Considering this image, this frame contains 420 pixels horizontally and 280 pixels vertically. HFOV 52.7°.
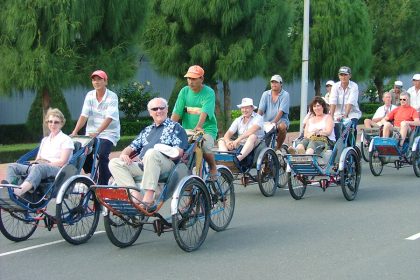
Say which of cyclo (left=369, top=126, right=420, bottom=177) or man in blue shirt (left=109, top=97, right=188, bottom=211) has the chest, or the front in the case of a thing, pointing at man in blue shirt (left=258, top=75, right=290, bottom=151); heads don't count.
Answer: the cyclo

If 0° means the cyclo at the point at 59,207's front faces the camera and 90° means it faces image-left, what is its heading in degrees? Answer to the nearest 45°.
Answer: approximately 45°

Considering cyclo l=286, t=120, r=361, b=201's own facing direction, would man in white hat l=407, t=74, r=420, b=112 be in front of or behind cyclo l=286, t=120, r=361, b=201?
behind

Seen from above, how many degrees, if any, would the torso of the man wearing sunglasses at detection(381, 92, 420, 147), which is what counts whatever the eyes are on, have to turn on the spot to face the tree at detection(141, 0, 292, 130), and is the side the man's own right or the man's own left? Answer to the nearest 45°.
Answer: approximately 90° to the man's own right

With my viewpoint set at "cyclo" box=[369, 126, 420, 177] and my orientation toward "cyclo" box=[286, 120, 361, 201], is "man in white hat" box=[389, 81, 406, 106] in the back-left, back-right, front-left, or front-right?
back-right

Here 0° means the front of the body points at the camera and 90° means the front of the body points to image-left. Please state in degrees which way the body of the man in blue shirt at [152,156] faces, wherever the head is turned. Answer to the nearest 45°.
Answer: approximately 45°

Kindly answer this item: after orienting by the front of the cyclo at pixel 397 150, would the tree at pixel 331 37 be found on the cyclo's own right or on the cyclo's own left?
on the cyclo's own right
